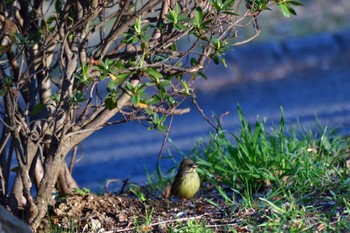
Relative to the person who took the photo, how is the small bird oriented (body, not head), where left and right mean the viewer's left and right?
facing the viewer and to the right of the viewer
